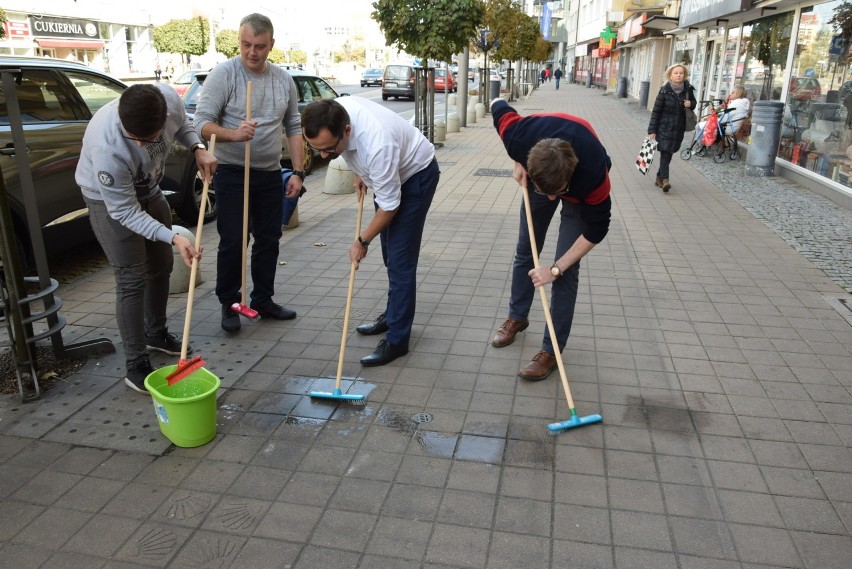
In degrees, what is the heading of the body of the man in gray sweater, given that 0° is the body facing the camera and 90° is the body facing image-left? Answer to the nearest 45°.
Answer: approximately 0°

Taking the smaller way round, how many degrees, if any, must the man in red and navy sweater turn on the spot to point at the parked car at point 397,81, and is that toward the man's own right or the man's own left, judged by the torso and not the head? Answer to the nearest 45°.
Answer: approximately 135° to the man's own right

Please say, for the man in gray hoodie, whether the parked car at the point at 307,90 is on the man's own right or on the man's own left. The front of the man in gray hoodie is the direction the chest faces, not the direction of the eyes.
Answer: on the man's own left

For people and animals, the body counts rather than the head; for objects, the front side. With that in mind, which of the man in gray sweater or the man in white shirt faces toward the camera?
the man in gray sweater

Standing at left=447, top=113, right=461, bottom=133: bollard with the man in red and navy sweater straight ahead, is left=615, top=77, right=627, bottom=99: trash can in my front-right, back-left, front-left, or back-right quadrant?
back-left

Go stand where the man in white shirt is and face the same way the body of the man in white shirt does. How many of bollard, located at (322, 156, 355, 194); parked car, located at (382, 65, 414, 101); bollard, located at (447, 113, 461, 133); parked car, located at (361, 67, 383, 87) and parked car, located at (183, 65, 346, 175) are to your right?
5

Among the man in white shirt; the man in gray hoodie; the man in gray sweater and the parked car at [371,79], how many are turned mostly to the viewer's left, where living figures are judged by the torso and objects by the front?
1

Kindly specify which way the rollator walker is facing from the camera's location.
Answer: facing the viewer and to the left of the viewer

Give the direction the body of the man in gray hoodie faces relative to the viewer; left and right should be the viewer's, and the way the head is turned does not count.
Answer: facing the viewer and to the right of the viewer

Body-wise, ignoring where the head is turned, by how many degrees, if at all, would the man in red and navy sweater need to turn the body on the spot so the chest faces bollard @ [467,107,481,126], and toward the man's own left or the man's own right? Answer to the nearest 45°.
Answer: approximately 135° to the man's own right

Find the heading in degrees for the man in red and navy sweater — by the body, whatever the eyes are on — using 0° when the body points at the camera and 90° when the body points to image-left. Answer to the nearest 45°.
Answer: approximately 45°

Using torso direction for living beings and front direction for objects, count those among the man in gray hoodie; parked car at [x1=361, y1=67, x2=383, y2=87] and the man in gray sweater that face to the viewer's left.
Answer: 0

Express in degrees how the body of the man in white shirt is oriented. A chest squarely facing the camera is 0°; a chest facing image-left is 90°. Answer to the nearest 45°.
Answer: approximately 90°

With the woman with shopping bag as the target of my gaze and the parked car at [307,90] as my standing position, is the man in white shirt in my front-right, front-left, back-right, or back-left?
front-right
